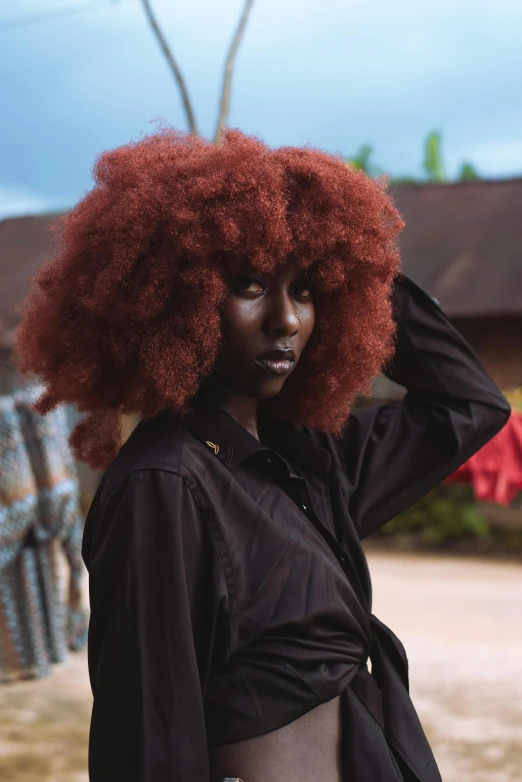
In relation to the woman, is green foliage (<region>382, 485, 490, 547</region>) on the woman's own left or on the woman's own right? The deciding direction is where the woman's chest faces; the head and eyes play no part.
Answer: on the woman's own left

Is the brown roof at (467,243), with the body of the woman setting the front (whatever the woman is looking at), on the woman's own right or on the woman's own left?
on the woman's own left

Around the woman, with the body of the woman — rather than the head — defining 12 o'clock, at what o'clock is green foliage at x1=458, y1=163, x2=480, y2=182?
The green foliage is roughly at 8 o'clock from the woman.

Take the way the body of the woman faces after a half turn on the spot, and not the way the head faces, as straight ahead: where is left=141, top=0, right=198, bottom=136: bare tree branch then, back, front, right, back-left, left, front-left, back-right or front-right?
front-right

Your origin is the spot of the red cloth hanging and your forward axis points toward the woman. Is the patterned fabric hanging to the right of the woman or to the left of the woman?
right

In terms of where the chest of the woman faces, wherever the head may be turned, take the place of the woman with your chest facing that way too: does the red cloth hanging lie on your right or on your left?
on your left

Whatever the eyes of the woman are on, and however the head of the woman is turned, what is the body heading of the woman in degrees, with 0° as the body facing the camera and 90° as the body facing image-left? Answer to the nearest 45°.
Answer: approximately 315°
